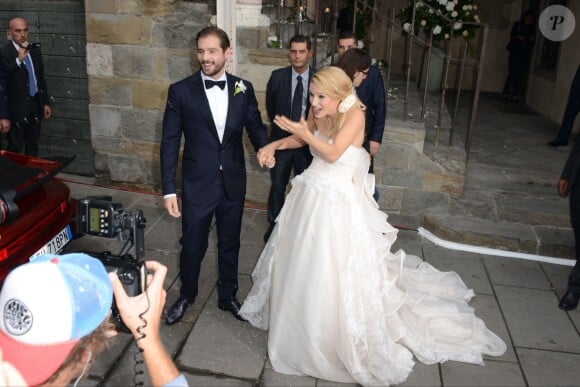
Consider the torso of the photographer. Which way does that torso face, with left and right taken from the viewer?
facing away from the viewer and to the right of the viewer

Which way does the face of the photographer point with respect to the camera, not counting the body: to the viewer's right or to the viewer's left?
to the viewer's right

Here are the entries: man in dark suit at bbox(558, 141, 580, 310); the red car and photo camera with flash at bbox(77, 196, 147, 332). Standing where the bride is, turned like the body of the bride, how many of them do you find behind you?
1

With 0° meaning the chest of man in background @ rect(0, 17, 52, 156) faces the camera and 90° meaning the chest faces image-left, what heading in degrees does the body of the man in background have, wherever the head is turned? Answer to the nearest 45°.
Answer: approximately 315°

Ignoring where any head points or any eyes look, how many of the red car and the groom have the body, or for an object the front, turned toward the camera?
1

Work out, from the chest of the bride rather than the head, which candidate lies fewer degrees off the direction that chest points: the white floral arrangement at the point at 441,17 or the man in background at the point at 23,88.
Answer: the man in background
